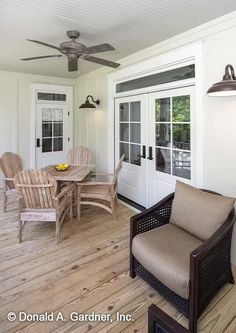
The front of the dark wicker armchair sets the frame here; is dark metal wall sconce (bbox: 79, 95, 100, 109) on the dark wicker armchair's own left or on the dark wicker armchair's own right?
on the dark wicker armchair's own right

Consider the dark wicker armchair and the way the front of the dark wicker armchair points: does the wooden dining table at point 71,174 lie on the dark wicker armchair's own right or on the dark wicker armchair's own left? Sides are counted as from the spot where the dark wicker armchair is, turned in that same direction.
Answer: on the dark wicker armchair's own right

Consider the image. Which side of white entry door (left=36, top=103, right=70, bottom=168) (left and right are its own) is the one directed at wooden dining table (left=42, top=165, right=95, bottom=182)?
front

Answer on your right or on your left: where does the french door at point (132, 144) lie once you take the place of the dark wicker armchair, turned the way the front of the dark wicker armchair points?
on your right

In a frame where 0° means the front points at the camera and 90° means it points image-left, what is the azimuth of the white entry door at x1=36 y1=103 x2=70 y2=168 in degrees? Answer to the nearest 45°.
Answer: approximately 0°

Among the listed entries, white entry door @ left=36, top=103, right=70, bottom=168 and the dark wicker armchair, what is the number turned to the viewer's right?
0

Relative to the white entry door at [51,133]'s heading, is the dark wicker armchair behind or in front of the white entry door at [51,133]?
in front
